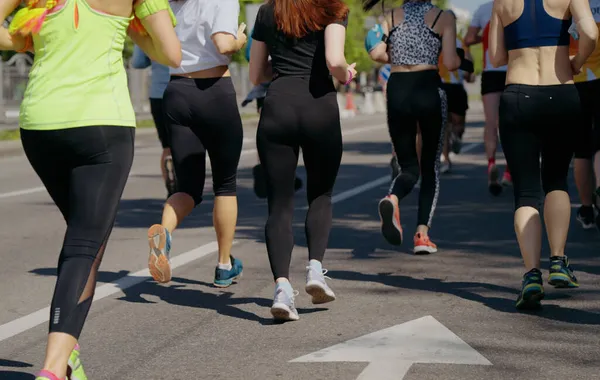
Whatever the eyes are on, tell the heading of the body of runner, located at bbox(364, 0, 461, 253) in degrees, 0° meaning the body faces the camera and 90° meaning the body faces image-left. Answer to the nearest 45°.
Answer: approximately 180°

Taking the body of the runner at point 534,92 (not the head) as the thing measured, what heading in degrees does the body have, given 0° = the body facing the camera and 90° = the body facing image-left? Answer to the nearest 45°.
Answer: approximately 180°

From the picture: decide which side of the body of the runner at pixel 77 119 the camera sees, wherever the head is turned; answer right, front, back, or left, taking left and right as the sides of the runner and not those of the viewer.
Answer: back

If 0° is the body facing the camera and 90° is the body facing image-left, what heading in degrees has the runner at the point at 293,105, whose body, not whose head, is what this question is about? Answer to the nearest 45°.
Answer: approximately 180°

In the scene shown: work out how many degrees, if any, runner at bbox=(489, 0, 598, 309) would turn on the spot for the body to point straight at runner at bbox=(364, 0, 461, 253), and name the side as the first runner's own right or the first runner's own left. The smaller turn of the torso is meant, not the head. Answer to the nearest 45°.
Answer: approximately 45° to the first runner's own left

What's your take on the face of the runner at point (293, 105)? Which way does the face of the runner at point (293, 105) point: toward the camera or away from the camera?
away from the camera

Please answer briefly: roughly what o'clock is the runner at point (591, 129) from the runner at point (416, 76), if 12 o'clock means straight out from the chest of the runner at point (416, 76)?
the runner at point (591, 129) is roughly at 2 o'clock from the runner at point (416, 76).

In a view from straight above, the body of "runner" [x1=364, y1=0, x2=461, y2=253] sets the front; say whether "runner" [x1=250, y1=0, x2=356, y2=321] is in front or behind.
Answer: behind

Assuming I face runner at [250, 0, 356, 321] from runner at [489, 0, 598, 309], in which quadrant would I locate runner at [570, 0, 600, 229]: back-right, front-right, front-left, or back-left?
back-right

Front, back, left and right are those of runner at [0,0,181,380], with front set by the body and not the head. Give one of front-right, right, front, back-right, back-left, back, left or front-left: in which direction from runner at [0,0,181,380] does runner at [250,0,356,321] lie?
front-right
